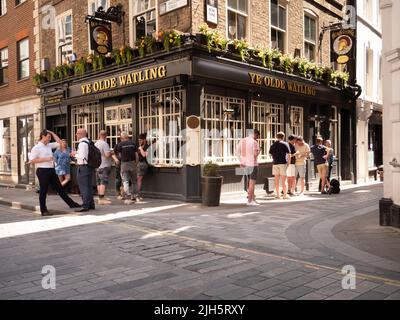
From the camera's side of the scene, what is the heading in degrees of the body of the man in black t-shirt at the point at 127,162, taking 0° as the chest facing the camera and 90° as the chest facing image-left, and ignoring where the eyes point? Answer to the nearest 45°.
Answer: approximately 180°

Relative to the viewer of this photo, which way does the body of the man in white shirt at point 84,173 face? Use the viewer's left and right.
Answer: facing to the left of the viewer

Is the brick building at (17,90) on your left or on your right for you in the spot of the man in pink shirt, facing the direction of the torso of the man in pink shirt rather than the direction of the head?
on your left

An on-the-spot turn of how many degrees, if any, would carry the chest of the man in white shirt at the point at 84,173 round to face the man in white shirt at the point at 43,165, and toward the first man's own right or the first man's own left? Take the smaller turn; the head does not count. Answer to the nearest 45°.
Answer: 0° — they already face them

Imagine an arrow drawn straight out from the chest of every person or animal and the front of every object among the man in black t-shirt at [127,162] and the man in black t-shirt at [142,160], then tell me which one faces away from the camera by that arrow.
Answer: the man in black t-shirt at [127,162]

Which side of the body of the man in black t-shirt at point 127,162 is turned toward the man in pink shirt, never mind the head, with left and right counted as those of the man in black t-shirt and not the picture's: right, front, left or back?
right

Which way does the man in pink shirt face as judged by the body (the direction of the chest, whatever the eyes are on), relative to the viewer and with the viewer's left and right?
facing away from the viewer and to the right of the viewer

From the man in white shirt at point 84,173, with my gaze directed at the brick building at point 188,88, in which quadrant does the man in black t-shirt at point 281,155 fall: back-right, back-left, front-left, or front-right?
front-right

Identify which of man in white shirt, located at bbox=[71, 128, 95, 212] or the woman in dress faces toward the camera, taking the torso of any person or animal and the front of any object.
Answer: the woman in dress

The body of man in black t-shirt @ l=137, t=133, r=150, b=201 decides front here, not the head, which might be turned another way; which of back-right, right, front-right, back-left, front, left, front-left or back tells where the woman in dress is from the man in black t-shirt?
front-right

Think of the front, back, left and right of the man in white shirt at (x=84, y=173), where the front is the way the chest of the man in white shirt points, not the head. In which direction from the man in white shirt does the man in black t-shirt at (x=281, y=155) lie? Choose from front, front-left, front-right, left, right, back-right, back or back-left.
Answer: back

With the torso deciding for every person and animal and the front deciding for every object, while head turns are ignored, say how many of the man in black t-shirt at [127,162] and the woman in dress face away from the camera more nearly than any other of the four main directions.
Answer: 1

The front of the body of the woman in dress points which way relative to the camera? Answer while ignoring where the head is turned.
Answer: toward the camera

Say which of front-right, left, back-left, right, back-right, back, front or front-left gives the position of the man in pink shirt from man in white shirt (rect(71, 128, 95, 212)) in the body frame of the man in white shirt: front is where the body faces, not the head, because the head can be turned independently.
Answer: back
